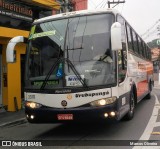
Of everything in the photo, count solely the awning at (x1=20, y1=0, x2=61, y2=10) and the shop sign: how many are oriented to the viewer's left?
0

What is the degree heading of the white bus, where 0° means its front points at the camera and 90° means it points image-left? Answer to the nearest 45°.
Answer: approximately 45°

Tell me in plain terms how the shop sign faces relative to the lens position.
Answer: facing the viewer and to the right of the viewer

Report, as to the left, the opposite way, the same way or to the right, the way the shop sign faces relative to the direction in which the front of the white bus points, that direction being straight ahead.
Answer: to the left

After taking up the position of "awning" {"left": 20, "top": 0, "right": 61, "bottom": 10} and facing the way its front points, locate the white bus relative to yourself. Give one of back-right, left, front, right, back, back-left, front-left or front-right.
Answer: front-right

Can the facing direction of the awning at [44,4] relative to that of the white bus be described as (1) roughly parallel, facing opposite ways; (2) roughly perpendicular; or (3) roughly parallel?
roughly perpendicular

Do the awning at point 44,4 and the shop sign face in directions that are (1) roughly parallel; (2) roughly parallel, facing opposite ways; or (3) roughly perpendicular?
roughly parallel

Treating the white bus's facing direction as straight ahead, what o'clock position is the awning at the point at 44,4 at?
The awning is roughly at 4 o'clock from the white bus.

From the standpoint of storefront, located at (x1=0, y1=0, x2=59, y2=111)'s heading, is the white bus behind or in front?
in front

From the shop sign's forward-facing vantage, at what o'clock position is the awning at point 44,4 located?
The awning is roughly at 9 o'clock from the shop sign.

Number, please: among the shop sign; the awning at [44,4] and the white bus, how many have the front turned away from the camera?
0

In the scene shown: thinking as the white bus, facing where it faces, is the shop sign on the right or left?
on its right

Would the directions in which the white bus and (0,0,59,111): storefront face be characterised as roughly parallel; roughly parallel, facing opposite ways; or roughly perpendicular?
roughly perpendicular
